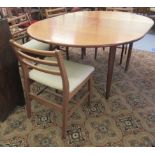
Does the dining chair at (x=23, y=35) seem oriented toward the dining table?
yes

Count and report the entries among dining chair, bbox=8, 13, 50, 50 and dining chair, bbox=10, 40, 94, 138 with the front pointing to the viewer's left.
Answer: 0

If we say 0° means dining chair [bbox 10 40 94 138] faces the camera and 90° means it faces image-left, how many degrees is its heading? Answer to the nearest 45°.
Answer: approximately 225°

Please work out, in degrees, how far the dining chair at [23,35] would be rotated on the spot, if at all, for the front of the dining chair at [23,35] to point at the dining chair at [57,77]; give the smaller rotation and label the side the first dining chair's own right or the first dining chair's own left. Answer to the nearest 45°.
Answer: approximately 45° to the first dining chair's own right

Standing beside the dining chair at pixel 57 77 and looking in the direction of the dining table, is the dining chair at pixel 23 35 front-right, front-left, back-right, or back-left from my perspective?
front-left

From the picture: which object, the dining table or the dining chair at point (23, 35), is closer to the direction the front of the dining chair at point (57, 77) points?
the dining table

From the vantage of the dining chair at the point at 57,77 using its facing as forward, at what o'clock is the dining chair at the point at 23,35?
the dining chair at the point at 23,35 is roughly at 10 o'clock from the dining chair at the point at 57,77.

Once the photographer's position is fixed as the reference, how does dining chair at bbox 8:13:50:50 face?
facing the viewer and to the right of the viewer

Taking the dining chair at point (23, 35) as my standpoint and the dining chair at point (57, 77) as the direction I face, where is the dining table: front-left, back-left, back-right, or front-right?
front-left

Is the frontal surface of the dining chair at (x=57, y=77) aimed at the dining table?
yes
